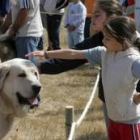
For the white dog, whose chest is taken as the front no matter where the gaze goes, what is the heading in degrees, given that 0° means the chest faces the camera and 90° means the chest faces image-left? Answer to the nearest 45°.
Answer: approximately 315°

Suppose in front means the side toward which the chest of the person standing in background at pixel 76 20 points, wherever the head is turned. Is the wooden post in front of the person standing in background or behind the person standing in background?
in front

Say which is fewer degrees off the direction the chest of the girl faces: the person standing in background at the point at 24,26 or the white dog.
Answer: the white dog

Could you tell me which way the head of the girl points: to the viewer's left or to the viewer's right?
to the viewer's left

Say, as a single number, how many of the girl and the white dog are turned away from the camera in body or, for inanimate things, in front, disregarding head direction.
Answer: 0

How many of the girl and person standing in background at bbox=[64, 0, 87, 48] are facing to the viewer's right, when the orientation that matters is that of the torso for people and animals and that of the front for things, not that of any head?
0

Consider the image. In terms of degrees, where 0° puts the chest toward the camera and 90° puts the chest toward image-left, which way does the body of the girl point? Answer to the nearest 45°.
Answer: approximately 45°

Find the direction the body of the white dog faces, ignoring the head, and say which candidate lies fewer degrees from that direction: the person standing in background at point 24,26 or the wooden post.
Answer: the wooden post

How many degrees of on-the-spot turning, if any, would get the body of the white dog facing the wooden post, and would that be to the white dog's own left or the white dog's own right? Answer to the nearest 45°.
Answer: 0° — it already faces it
